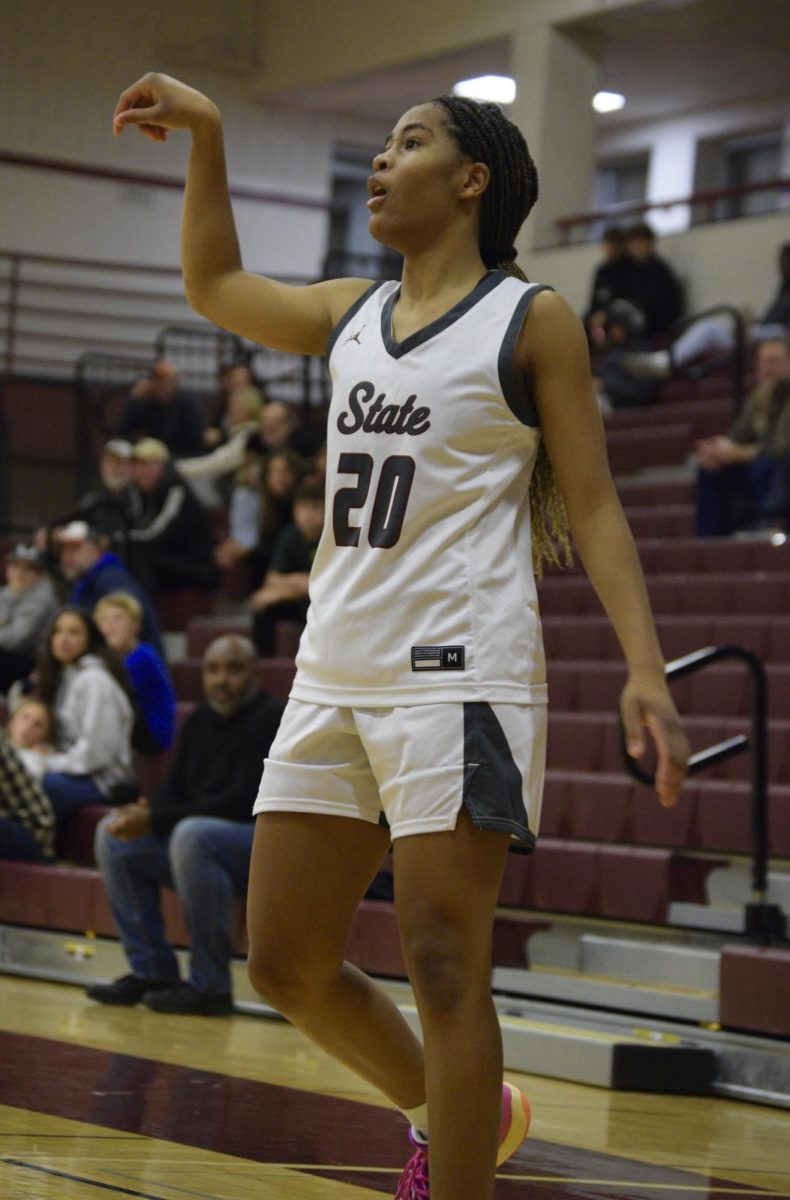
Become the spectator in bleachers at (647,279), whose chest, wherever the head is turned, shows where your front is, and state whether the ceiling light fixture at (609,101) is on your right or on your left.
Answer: on your right

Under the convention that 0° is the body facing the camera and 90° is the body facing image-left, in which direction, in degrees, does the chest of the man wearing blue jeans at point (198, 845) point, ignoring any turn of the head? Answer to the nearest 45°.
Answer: approximately 45°

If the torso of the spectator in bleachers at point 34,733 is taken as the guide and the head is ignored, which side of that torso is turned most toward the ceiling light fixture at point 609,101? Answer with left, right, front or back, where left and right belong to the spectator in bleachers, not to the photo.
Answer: back

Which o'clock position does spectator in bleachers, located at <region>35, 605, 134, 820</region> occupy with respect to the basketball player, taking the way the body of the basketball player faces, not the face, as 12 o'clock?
The spectator in bleachers is roughly at 4 o'clock from the basketball player.

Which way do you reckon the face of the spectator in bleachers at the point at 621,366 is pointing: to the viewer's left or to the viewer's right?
to the viewer's left
